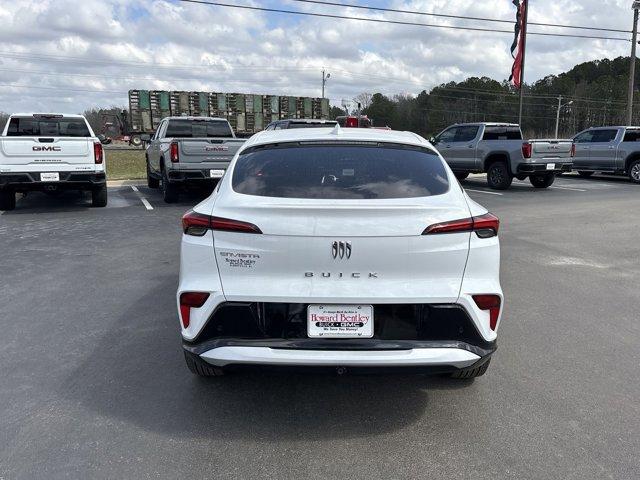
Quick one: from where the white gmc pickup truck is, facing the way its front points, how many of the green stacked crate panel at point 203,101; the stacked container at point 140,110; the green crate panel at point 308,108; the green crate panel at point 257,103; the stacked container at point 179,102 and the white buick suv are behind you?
1

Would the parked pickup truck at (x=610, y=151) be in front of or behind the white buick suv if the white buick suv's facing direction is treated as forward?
in front

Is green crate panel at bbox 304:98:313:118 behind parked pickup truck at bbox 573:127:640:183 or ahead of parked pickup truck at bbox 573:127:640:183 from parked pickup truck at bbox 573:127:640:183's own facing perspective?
ahead

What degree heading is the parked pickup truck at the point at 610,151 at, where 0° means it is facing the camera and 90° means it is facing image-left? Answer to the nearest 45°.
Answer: approximately 135°

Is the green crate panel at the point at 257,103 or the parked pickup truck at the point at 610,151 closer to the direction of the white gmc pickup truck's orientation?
the green crate panel

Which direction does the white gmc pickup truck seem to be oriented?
away from the camera

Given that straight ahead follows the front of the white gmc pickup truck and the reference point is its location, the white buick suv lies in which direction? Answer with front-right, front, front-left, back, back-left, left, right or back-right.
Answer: back

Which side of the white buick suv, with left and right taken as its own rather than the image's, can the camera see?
back

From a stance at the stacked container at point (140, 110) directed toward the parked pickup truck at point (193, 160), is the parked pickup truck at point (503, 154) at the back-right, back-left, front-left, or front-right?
front-left

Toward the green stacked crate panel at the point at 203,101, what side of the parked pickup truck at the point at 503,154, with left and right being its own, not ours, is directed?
front

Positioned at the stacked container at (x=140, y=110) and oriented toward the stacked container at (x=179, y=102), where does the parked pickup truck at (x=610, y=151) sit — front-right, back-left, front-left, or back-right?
front-right

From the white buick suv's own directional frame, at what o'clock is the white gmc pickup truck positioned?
The white gmc pickup truck is roughly at 11 o'clock from the white buick suv.

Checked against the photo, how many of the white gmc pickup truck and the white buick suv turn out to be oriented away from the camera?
2
